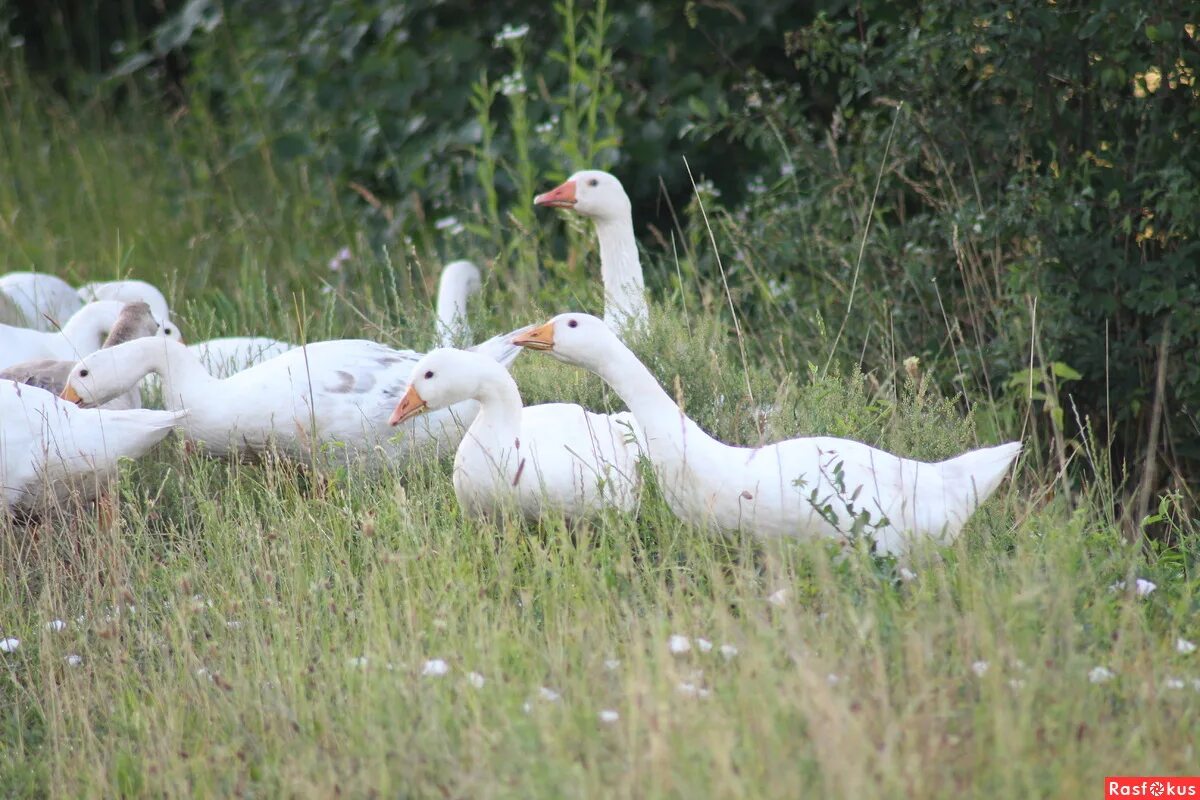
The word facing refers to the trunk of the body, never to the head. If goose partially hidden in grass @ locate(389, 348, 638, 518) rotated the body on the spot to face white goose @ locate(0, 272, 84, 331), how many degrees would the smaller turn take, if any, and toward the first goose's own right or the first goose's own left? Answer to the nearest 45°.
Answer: approximately 45° to the first goose's own right

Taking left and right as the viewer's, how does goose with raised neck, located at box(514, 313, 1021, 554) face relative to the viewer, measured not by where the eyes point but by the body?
facing to the left of the viewer

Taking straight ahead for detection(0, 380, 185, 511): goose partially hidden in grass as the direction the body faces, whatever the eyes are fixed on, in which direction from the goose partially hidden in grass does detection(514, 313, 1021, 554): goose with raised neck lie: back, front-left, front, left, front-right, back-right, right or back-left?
back-left

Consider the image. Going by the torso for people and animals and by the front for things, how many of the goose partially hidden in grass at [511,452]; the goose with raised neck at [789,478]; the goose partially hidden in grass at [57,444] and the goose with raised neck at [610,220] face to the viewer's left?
4

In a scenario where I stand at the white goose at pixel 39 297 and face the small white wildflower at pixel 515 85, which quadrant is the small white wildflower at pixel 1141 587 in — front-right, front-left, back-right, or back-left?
front-right

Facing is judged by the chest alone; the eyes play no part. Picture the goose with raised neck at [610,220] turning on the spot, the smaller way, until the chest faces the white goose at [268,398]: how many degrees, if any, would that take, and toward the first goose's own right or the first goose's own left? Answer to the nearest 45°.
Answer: approximately 45° to the first goose's own left

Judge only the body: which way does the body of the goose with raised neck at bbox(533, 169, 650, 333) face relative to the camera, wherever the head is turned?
to the viewer's left

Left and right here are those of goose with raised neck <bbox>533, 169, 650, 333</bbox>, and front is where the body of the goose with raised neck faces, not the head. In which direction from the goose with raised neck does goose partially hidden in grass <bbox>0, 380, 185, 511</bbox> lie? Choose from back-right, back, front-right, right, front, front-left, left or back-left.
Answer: front-left

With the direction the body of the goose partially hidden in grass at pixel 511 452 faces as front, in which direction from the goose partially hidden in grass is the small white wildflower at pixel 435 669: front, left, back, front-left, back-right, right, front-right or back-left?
left

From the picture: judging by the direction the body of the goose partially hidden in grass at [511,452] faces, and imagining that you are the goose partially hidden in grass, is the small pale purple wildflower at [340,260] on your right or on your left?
on your right

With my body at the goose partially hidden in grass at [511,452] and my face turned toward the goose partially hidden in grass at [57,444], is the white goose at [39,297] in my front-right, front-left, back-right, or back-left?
front-right

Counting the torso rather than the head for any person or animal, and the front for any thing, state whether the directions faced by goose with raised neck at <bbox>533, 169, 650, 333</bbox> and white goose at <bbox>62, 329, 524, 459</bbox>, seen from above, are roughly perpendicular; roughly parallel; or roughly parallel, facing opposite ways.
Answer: roughly parallel

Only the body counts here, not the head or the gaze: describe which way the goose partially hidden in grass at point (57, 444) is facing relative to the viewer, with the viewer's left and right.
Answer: facing to the left of the viewer

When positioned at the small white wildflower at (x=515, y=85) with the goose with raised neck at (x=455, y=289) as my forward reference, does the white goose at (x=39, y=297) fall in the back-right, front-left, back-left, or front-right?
front-right

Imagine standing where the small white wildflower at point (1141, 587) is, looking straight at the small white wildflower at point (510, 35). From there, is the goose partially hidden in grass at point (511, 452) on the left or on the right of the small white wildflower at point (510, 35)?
left

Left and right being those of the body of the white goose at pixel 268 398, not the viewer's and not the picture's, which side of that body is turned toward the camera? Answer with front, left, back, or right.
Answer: left

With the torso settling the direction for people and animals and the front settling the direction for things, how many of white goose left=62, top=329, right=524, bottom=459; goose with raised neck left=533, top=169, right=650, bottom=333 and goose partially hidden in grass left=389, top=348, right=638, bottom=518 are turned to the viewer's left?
3

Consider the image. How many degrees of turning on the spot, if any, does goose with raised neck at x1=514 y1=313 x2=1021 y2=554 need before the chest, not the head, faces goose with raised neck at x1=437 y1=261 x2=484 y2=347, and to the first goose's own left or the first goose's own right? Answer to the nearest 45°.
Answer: approximately 45° to the first goose's own right

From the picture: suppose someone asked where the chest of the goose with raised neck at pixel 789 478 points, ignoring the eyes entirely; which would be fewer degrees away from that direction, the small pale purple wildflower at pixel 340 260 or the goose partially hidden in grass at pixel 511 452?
the goose partially hidden in grass

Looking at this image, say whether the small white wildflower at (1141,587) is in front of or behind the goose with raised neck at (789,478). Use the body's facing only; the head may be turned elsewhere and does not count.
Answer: behind
